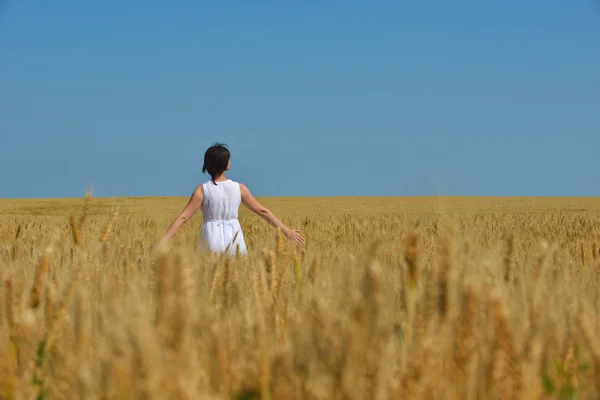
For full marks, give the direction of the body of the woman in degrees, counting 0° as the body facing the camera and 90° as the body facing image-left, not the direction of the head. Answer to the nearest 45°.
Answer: approximately 180°
